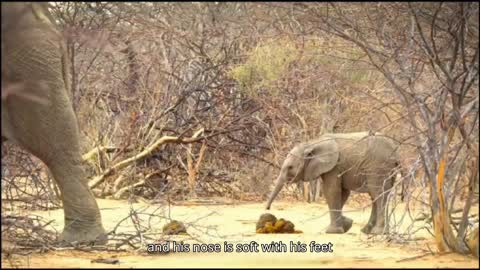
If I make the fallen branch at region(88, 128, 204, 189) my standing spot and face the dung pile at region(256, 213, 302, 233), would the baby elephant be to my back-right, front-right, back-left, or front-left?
front-left

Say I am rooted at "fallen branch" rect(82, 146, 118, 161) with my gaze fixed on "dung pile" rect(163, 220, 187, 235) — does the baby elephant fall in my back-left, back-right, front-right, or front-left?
front-left

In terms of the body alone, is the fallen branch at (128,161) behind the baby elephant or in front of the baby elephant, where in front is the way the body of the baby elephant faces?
in front

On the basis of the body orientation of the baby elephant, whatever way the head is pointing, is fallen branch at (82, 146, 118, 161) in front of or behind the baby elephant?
in front

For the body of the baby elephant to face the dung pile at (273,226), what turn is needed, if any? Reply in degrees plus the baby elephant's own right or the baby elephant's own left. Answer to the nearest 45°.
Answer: approximately 45° to the baby elephant's own left

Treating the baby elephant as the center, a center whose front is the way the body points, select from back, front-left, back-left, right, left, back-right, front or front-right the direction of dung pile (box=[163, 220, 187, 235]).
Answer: front-left

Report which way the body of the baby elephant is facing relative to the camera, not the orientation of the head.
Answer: to the viewer's left
